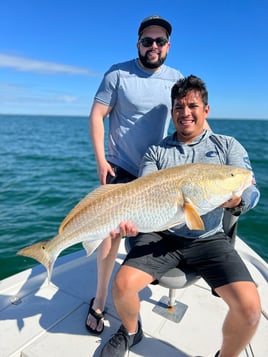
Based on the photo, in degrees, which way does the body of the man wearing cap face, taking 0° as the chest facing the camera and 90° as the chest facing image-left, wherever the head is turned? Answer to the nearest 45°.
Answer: approximately 0°

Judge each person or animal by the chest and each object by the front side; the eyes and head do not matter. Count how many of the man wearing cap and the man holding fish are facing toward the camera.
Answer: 2

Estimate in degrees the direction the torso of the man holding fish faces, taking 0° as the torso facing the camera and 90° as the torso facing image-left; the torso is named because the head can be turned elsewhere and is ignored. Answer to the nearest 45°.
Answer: approximately 0°
